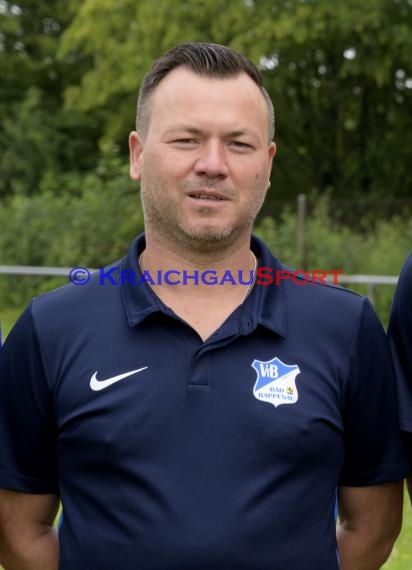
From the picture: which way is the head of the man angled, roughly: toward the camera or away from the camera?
toward the camera

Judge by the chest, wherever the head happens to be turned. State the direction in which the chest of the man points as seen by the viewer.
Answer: toward the camera
